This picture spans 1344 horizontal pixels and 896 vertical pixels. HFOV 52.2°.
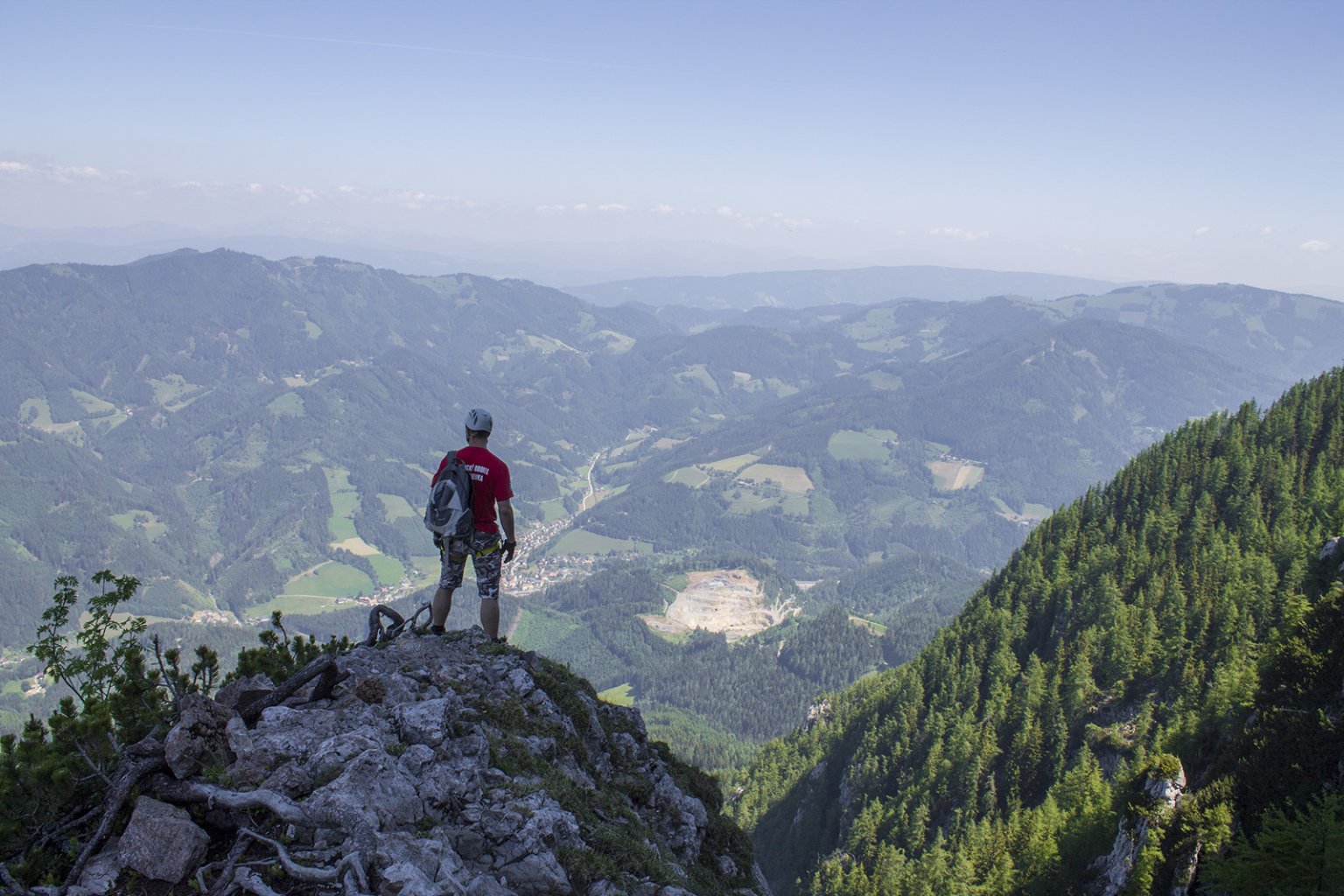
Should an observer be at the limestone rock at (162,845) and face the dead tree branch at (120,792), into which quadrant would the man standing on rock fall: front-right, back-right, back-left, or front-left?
front-right

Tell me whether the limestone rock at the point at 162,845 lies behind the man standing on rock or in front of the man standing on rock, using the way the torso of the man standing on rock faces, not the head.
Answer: behind

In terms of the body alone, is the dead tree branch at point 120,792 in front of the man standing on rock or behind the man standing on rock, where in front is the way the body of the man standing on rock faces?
behind

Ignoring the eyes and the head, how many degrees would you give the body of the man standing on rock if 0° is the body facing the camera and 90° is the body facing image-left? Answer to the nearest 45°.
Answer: approximately 180°
